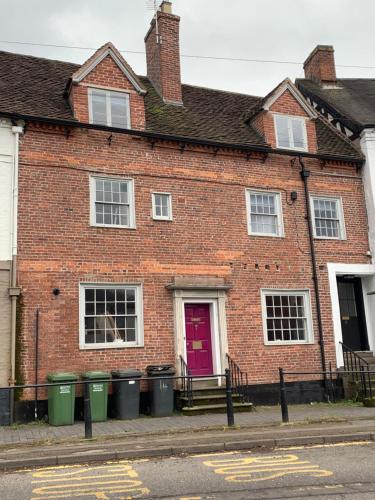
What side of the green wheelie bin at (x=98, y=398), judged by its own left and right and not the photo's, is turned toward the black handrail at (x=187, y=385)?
left

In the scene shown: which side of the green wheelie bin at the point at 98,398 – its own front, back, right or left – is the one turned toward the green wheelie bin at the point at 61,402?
right

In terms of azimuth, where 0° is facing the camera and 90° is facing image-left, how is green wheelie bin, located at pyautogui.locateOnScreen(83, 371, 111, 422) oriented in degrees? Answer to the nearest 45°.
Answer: approximately 0°

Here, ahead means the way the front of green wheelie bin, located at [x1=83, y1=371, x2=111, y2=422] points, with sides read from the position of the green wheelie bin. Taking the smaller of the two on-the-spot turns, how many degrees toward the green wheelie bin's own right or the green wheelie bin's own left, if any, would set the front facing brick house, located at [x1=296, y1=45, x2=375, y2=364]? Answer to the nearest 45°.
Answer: approximately 90° to the green wheelie bin's own left

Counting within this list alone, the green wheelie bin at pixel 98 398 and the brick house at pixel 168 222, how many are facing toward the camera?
2
